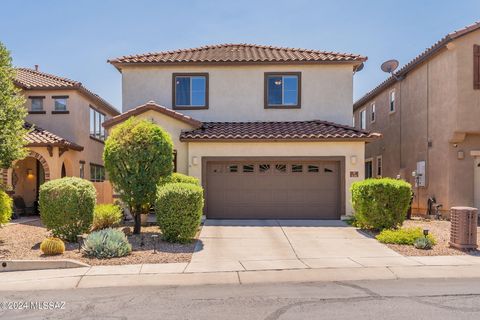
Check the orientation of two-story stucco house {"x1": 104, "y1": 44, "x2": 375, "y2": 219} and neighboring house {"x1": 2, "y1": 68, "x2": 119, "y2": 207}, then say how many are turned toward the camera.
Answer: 2

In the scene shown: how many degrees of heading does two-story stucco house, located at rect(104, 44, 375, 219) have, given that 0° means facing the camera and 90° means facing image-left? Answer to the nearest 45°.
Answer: approximately 0°

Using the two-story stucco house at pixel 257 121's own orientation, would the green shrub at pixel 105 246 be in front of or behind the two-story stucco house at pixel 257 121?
in front

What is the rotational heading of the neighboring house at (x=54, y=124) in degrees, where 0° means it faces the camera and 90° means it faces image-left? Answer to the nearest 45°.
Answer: approximately 0°

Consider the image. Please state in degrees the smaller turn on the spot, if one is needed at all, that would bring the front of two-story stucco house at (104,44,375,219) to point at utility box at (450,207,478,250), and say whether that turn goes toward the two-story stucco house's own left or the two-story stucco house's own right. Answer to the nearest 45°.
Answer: approximately 45° to the two-story stucco house's own left

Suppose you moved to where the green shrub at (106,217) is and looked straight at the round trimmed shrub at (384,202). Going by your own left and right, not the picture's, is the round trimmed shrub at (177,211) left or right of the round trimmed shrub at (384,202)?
right
